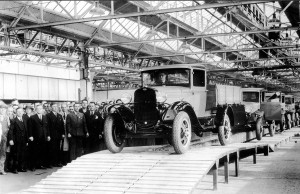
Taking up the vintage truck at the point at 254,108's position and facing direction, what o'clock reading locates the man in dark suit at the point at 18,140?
The man in dark suit is roughly at 12 o'clock from the vintage truck.

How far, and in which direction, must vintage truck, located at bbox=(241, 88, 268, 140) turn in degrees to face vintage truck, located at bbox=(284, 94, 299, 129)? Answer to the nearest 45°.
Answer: approximately 135° to its right

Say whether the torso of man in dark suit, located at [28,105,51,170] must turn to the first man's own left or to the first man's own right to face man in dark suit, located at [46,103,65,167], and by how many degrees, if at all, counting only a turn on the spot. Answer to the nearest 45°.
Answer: approximately 135° to the first man's own left

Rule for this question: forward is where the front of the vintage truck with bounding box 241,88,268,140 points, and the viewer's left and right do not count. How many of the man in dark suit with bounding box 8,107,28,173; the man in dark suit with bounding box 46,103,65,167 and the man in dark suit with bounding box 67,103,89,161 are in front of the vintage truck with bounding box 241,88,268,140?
3

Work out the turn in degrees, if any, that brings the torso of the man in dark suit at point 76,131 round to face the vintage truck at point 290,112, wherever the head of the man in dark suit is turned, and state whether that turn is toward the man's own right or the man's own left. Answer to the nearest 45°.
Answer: approximately 135° to the man's own left

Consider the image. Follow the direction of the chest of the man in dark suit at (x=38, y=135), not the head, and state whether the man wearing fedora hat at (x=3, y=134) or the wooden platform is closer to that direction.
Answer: the wooden platform

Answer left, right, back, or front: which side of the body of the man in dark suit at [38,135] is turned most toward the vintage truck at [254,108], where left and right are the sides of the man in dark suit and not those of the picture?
left

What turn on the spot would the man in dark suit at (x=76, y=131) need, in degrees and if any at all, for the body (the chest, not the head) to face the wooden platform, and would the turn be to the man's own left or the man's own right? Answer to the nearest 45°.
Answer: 0° — they already face it

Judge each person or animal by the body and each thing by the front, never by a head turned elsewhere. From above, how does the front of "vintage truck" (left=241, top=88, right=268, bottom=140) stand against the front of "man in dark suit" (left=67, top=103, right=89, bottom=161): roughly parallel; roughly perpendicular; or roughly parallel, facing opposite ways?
roughly perpendicular

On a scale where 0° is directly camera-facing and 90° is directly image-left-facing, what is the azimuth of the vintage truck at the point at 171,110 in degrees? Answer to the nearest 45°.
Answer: approximately 45°

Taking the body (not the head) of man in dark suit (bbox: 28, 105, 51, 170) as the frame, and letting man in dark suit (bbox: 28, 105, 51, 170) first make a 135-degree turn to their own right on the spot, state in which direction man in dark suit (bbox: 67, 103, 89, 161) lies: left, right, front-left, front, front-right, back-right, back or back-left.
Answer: back-right

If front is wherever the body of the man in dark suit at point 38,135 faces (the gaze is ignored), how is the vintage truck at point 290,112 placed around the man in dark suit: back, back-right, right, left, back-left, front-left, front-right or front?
back-left

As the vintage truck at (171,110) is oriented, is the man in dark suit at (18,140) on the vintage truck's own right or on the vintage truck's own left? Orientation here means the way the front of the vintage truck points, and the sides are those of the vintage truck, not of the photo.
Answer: on the vintage truck's own right

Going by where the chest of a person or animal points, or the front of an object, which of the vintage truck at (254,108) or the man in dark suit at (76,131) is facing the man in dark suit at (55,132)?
the vintage truck
